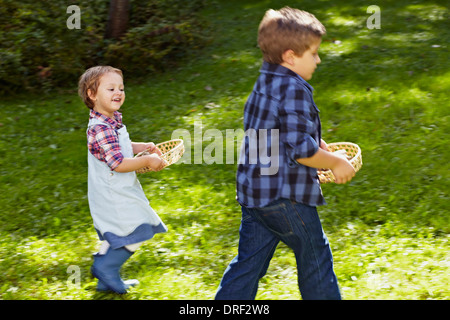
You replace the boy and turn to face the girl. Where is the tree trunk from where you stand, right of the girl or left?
right

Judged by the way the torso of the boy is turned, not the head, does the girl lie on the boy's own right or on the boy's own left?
on the boy's own left

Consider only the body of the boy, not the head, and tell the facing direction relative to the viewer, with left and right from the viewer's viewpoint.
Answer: facing away from the viewer and to the right of the viewer

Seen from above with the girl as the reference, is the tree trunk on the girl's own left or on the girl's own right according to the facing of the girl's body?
on the girl's own left

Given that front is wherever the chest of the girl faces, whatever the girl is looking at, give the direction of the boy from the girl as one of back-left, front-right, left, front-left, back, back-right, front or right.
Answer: front-right

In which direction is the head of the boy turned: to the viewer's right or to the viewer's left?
to the viewer's right

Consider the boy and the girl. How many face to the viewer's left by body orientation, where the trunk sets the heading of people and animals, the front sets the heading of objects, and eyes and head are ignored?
0

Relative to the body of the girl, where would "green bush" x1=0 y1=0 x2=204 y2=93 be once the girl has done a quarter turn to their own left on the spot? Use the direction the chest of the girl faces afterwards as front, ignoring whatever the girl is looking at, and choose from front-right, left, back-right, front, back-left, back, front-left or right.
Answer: front

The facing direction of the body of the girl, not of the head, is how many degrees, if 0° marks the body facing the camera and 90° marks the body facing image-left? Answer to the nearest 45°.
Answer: approximately 270°

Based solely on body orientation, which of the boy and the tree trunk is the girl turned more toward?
the boy

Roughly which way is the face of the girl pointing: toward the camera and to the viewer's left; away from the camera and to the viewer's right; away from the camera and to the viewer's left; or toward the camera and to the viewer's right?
toward the camera and to the viewer's right
